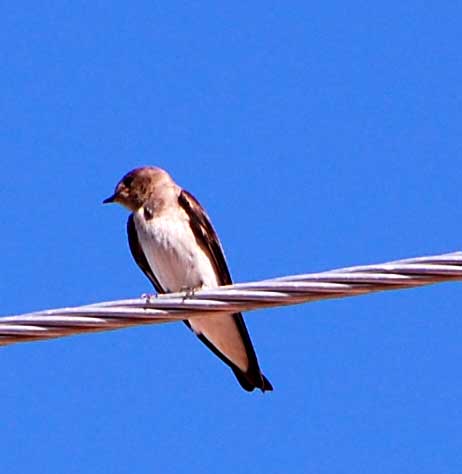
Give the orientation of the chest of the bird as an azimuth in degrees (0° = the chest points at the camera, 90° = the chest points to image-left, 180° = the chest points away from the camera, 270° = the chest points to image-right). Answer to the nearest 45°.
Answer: approximately 45°
